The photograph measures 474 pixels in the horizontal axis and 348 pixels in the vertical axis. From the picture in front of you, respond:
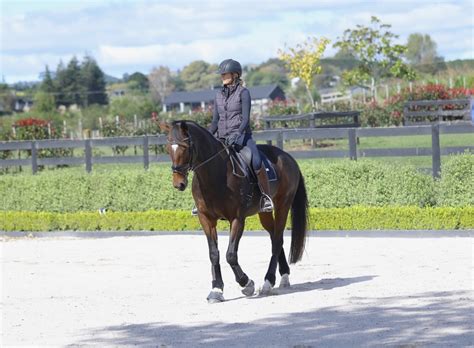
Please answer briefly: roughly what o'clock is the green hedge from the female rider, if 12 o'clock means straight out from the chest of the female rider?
The green hedge is roughly at 5 o'clock from the female rider.

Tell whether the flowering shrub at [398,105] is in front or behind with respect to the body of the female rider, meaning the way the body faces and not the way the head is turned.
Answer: behind

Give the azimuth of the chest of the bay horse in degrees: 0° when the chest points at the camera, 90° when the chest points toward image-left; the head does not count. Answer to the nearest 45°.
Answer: approximately 45°

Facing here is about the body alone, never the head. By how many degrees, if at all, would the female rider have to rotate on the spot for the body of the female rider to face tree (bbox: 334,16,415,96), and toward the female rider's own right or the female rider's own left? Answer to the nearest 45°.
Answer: approximately 135° to the female rider's own right

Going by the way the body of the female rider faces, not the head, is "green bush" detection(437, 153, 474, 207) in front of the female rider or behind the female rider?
behind

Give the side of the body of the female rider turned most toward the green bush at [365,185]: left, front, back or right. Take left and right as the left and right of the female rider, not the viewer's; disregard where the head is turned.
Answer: back

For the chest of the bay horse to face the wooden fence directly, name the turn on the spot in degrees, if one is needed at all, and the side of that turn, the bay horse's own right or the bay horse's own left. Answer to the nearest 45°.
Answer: approximately 135° to the bay horse's own right

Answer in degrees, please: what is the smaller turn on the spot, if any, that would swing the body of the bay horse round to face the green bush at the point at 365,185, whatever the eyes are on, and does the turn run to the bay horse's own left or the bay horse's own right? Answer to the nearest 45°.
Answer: approximately 135° to the bay horse's own right
